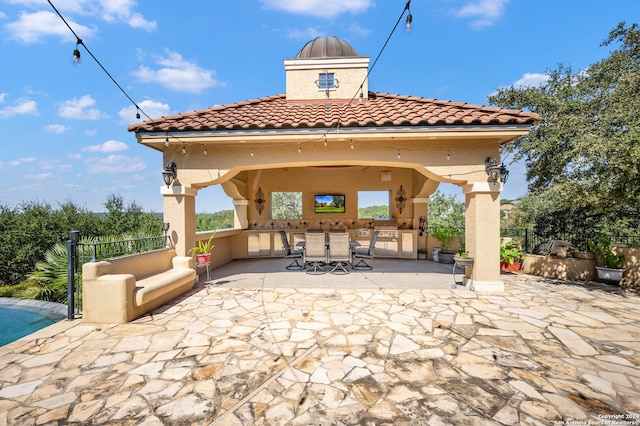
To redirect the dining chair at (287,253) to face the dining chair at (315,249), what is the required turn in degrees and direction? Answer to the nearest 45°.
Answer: approximately 45° to its right

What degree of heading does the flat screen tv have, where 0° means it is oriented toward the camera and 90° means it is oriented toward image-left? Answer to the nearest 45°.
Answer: approximately 0°

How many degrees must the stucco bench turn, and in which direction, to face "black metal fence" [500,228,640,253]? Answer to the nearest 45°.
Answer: approximately 45° to its left

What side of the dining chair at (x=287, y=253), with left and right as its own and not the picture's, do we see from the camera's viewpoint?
right

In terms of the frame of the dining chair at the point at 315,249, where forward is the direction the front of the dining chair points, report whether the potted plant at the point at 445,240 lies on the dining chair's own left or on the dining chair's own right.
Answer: on the dining chair's own right

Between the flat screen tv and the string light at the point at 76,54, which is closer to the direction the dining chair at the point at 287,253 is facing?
the flat screen tv

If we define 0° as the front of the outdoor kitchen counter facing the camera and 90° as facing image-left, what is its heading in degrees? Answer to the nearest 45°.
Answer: approximately 0°

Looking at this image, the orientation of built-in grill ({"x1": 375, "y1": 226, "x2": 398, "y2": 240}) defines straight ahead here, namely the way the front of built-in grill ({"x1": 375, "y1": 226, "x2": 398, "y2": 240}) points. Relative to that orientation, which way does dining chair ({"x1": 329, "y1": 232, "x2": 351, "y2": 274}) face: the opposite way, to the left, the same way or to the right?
the opposite way

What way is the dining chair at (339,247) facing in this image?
away from the camera

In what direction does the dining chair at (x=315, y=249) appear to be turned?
away from the camera

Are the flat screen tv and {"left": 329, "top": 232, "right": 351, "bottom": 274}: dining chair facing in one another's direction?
yes

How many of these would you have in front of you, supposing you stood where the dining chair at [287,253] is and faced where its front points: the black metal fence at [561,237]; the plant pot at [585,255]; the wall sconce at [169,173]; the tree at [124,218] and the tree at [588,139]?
3
